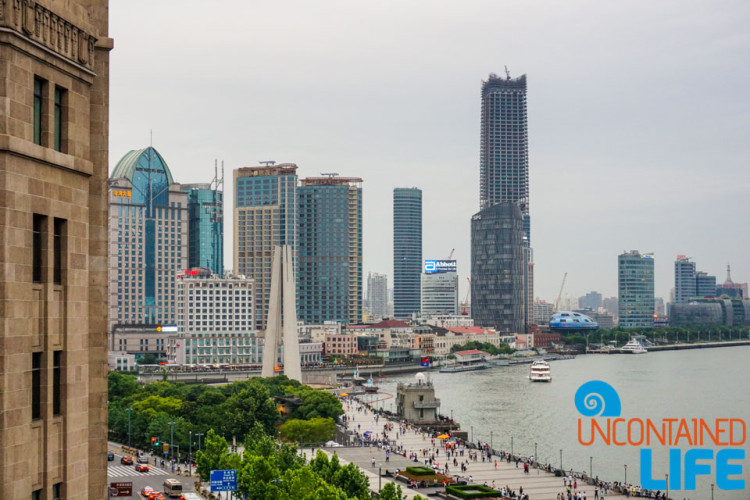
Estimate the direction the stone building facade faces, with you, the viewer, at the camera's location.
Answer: facing the viewer and to the right of the viewer
